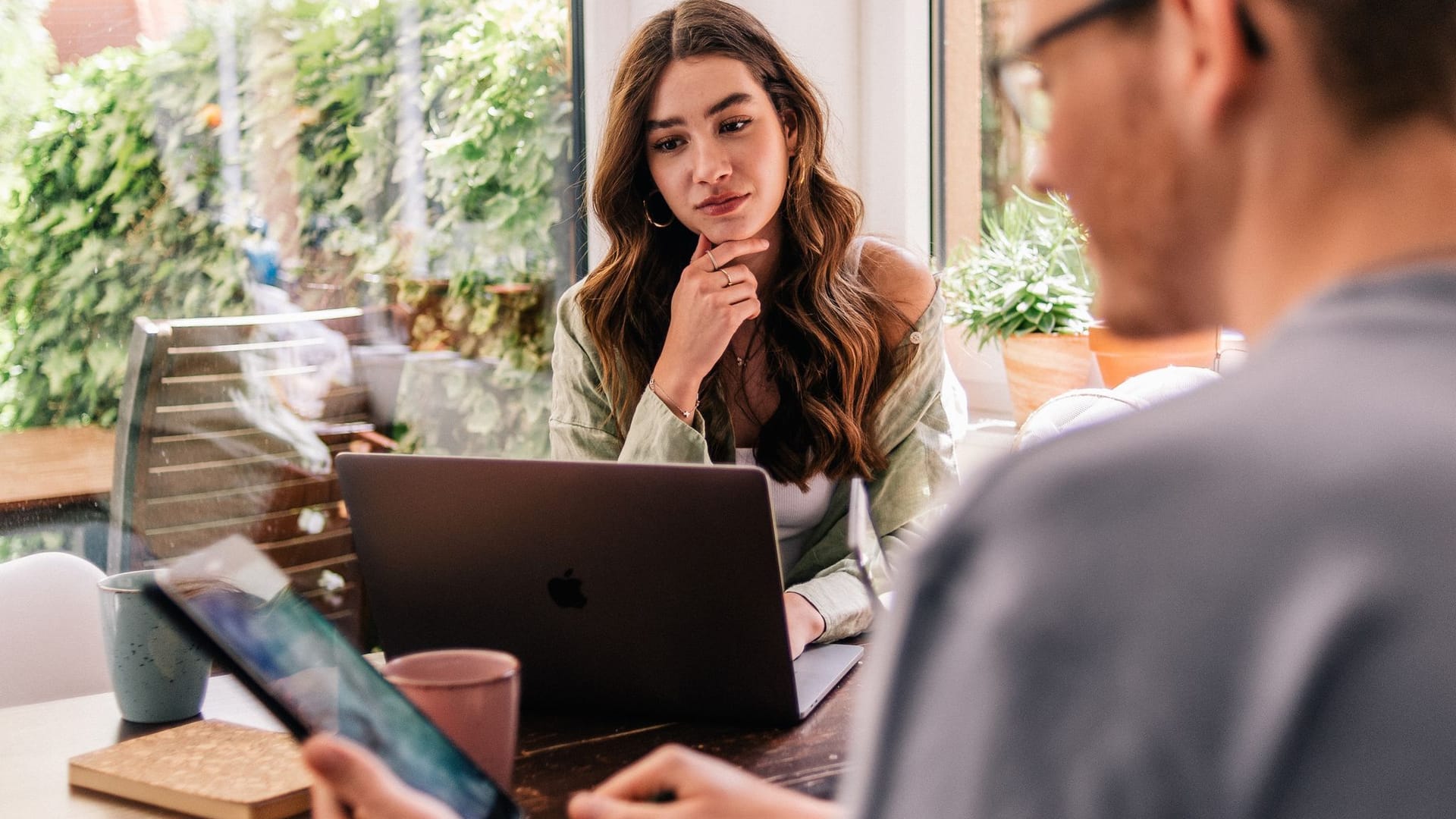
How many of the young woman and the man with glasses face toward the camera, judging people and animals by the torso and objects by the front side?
1

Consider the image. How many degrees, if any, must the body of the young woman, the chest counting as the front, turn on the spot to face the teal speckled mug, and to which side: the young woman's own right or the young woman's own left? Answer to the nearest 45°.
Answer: approximately 45° to the young woman's own right

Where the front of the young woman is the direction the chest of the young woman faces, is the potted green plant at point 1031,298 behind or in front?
behind

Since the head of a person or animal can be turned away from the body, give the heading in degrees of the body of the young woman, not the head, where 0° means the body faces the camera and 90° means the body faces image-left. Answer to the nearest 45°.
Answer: approximately 0°

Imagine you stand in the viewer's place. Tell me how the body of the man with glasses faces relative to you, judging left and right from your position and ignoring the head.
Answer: facing away from the viewer and to the left of the viewer
